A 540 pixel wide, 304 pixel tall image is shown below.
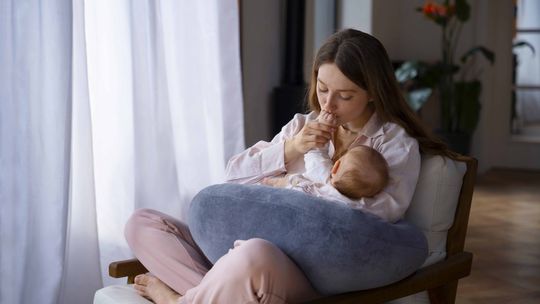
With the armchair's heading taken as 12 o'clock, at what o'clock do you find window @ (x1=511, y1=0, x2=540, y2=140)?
The window is roughly at 5 o'clock from the armchair.

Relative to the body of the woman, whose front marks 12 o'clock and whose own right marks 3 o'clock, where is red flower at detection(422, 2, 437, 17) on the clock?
The red flower is roughly at 5 o'clock from the woman.

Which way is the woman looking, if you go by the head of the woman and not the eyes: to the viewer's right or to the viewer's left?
to the viewer's left

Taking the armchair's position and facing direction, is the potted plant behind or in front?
behind

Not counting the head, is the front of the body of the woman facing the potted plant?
no

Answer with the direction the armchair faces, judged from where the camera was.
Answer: facing the viewer and to the left of the viewer

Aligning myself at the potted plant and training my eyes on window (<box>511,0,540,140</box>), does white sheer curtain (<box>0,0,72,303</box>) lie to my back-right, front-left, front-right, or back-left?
back-right

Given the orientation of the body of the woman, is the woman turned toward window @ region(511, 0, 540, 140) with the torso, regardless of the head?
no

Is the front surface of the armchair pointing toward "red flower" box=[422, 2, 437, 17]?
no

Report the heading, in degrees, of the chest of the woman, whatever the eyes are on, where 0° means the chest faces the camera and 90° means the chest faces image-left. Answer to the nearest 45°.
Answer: approximately 45°
